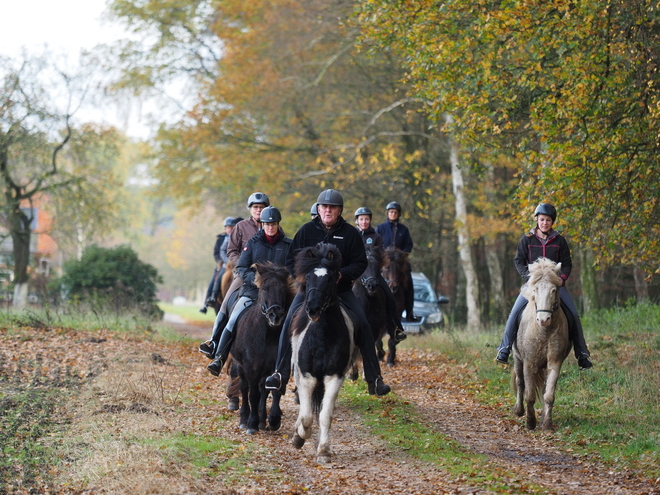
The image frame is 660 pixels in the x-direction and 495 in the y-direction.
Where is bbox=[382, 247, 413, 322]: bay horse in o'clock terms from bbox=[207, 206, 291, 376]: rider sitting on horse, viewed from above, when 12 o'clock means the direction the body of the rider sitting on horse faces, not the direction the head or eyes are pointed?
The bay horse is roughly at 7 o'clock from the rider sitting on horse.

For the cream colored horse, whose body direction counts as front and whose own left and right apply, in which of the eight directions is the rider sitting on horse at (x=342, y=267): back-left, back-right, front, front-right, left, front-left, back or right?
front-right

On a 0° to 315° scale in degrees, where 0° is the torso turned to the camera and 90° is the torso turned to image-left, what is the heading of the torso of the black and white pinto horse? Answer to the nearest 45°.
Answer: approximately 0°
